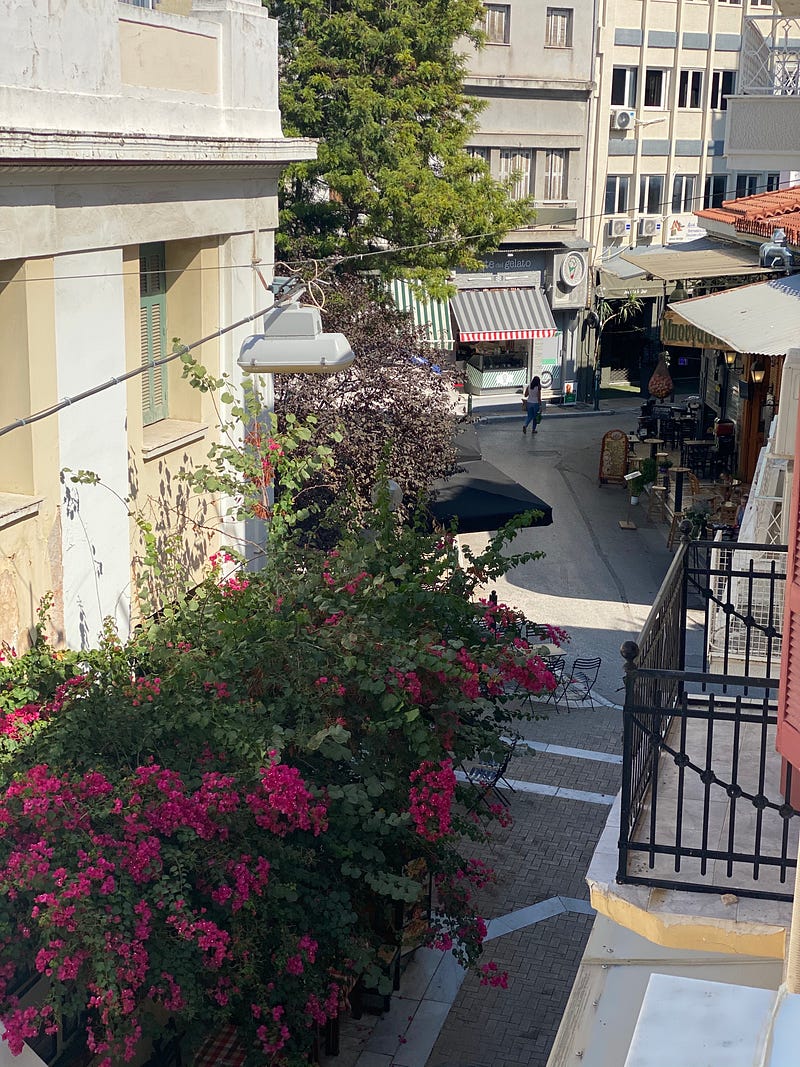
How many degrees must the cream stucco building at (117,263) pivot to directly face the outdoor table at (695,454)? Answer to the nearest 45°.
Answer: approximately 90° to its left

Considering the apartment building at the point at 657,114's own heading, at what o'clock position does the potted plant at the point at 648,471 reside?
The potted plant is roughly at 12 o'clock from the apartment building.

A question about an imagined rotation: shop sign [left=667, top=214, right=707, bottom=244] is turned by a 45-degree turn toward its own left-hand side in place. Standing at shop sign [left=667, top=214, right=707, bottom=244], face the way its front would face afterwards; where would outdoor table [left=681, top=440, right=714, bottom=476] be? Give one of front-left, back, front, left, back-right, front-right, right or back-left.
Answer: front-right

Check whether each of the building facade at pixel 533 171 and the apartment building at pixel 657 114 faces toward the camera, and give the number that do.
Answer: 2

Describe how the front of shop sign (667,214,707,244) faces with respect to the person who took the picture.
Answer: facing the viewer

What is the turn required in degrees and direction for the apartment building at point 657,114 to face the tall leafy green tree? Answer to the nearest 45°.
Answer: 0° — it already faces it

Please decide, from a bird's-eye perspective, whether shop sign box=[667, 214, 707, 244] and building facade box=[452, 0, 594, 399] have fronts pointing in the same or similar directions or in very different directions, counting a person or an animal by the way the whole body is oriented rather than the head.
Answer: same or similar directions

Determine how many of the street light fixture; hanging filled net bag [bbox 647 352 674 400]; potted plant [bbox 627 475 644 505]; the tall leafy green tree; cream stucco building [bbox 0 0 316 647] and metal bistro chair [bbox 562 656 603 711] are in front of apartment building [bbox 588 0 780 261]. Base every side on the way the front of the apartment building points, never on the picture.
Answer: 6

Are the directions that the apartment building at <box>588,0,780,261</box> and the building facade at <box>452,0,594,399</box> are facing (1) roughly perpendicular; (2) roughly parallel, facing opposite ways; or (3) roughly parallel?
roughly parallel

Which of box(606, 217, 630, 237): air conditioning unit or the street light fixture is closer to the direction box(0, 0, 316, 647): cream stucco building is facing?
the street light fixture

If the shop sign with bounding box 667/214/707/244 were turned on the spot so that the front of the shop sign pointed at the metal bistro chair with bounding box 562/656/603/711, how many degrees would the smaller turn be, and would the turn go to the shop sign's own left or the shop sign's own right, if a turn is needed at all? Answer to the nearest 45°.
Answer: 0° — it already faces it

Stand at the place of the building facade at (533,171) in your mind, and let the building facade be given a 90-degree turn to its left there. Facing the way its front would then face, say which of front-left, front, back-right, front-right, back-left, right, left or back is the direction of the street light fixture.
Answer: right

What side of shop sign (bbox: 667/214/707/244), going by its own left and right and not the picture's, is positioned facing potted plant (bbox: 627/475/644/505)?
front

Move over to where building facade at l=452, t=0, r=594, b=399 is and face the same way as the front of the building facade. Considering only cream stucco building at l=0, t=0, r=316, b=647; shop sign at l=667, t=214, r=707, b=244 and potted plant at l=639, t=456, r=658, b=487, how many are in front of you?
2
